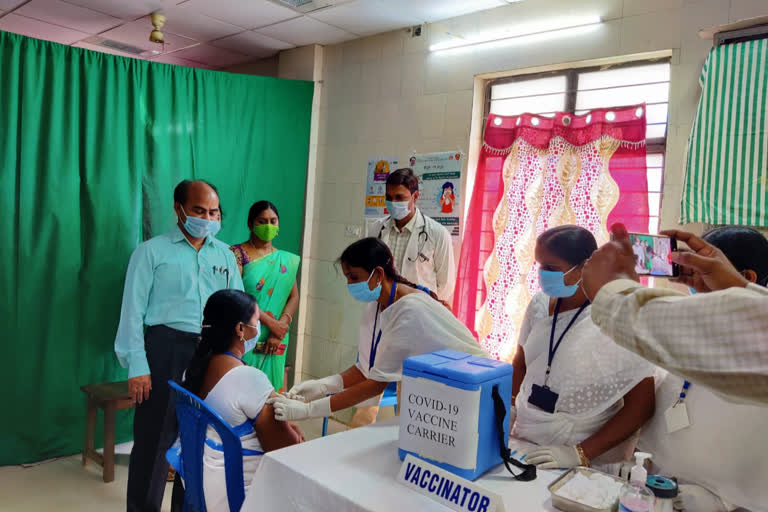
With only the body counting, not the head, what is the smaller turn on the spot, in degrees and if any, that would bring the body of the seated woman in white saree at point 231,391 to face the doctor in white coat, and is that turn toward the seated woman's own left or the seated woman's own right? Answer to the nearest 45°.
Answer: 0° — they already face them

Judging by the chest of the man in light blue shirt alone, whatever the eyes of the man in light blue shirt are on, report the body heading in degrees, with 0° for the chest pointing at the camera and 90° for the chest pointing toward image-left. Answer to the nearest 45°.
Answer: approximately 315°

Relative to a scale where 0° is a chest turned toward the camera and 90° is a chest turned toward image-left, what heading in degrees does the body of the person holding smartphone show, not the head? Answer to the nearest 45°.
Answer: approximately 90°

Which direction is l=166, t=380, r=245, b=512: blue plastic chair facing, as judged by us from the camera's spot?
facing away from the viewer and to the right of the viewer

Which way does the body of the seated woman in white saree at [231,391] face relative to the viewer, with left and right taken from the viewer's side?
facing away from the viewer and to the right of the viewer

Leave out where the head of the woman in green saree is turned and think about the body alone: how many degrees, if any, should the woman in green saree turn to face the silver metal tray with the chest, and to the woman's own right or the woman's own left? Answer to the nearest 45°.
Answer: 0° — they already face it

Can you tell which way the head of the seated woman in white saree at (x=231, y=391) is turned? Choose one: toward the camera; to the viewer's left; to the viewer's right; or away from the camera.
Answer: to the viewer's right

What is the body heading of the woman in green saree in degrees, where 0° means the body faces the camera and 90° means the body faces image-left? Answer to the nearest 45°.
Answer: approximately 0°
